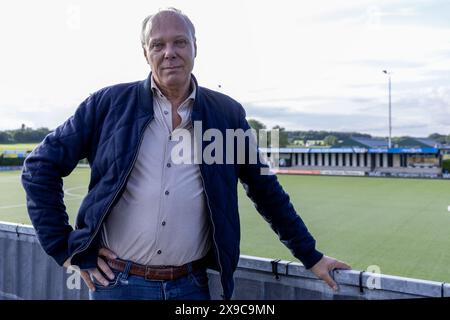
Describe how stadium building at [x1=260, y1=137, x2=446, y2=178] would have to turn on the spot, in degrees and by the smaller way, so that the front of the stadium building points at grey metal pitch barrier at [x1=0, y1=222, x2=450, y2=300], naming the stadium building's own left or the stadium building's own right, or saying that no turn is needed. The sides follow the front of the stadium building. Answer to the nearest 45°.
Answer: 0° — it already faces it

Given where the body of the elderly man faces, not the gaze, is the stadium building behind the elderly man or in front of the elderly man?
behind

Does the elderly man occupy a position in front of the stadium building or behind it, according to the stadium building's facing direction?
in front

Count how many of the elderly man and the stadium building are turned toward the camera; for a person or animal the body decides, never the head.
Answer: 2

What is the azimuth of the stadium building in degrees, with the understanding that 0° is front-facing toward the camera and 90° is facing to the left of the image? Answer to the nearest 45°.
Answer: approximately 0°

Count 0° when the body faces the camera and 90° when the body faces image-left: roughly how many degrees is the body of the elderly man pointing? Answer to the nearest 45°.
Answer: approximately 0°

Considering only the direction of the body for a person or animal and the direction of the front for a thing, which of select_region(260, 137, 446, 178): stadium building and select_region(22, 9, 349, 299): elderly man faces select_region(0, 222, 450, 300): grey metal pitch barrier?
the stadium building
